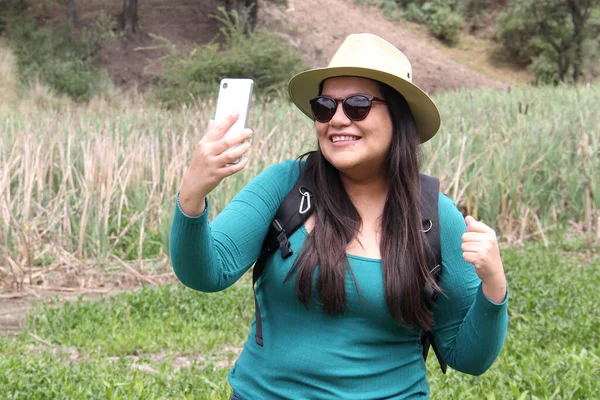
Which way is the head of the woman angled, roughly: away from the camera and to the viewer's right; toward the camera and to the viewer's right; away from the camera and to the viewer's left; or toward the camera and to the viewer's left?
toward the camera and to the viewer's left

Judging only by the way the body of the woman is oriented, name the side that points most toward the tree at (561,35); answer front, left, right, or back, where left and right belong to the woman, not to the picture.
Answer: back

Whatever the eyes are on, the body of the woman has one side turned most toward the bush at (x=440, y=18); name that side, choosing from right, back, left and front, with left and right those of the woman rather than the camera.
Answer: back

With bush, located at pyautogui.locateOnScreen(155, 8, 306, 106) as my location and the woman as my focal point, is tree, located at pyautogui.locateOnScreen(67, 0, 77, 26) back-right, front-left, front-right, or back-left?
back-right

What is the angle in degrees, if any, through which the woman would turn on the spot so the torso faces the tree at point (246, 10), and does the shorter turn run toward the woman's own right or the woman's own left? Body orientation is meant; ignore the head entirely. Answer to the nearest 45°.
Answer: approximately 180°

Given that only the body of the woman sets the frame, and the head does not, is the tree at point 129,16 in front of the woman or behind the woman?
behind

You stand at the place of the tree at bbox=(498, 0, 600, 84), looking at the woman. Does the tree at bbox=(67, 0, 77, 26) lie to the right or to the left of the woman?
right

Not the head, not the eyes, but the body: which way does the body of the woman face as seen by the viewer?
toward the camera

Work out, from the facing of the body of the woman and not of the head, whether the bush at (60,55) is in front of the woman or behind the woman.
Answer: behind
